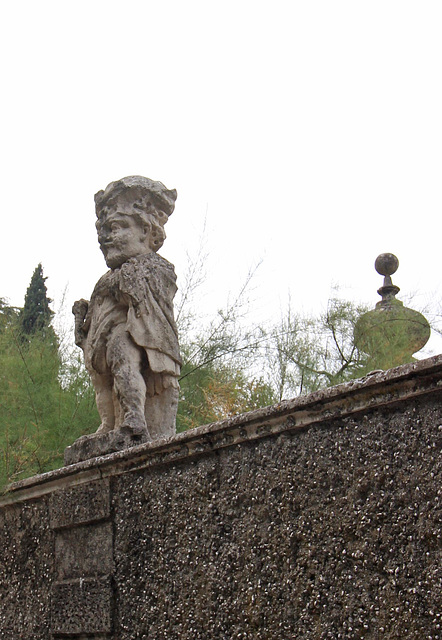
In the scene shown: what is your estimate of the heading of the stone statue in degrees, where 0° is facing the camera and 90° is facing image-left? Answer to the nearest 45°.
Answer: approximately 45°

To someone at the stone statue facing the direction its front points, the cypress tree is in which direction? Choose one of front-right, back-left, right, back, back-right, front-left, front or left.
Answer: back-right
